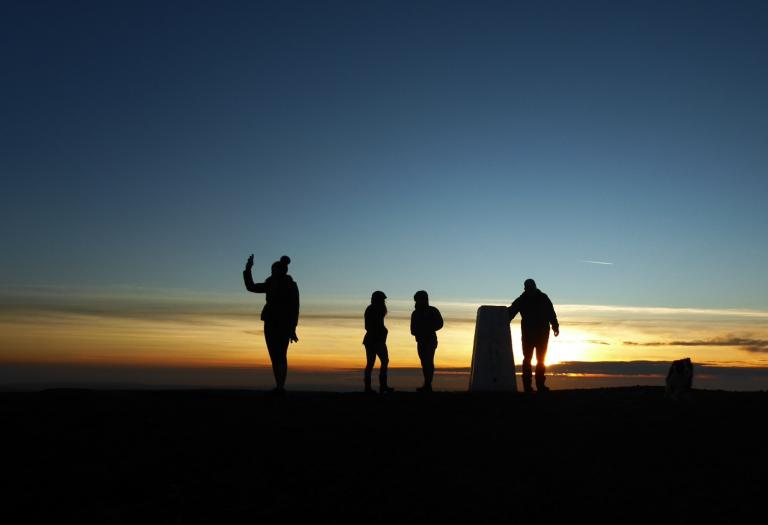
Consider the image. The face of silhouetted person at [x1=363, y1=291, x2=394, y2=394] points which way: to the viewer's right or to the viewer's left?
to the viewer's right

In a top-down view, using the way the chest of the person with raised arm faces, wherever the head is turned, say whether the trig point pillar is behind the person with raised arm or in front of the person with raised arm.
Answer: behind
